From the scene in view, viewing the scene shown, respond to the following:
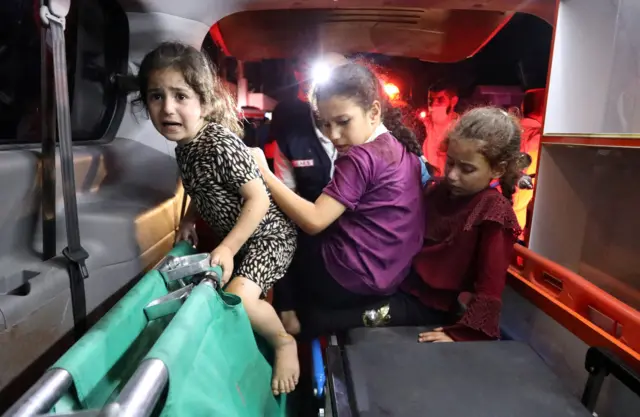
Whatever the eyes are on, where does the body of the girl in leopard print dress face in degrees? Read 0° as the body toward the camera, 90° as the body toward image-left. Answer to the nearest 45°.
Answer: approximately 45°

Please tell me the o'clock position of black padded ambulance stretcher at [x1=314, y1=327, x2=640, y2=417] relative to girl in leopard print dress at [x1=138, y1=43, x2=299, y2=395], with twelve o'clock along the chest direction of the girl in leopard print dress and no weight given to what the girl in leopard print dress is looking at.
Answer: The black padded ambulance stretcher is roughly at 9 o'clock from the girl in leopard print dress.

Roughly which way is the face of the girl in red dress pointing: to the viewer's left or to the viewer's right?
to the viewer's left

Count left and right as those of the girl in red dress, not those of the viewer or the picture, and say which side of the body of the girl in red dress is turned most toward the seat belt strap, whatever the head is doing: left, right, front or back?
front

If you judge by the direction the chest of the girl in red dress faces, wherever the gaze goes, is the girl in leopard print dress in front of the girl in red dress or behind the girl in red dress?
in front

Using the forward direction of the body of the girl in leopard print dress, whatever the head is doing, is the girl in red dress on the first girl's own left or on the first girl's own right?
on the first girl's own left
